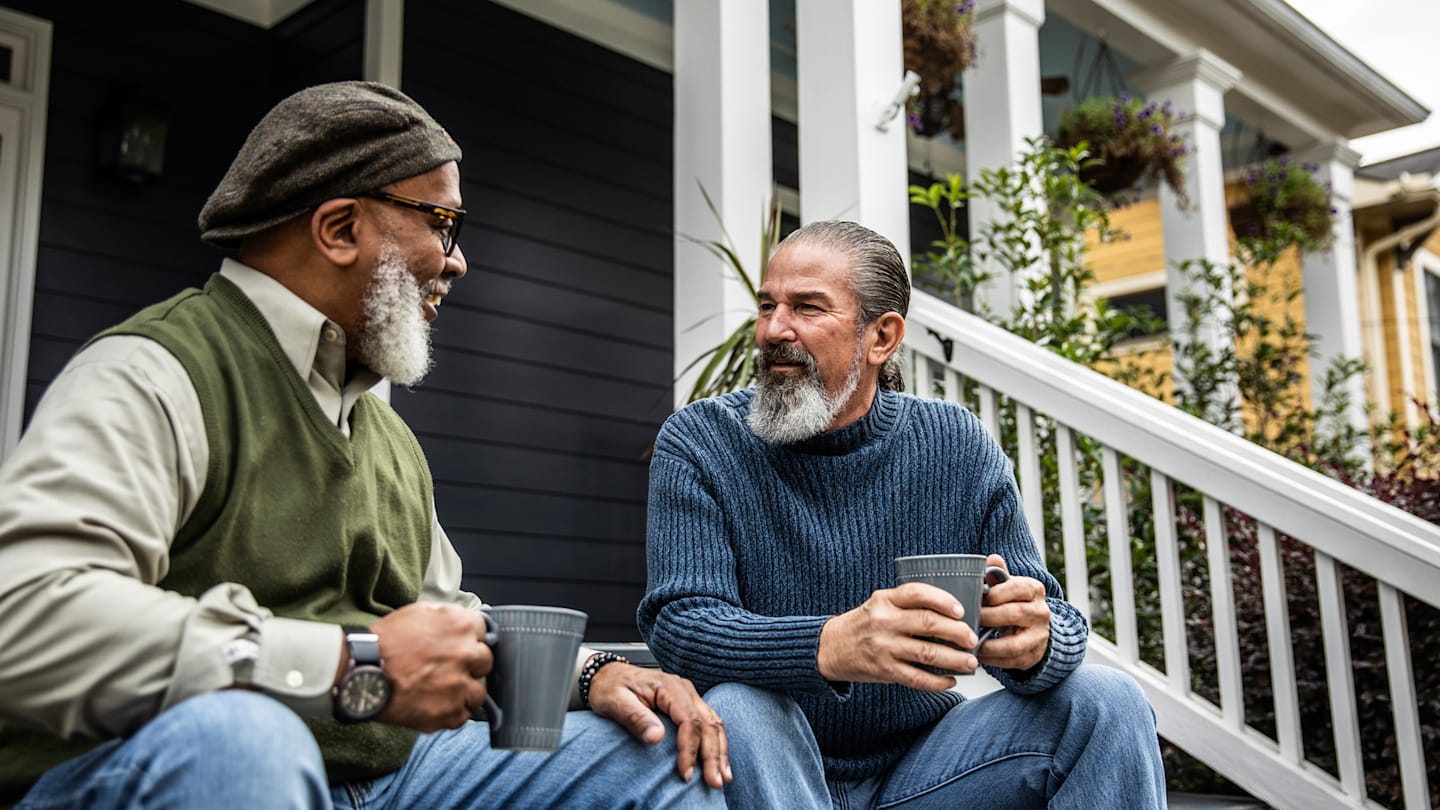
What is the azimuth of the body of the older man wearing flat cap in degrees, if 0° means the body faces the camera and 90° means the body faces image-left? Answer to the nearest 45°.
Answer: approximately 315°

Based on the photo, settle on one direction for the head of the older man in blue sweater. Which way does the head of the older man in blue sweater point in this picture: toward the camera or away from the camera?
toward the camera

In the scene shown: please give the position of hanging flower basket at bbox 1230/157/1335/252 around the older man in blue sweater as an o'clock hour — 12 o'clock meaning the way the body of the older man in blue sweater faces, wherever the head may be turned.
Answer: The hanging flower basket is roughly at 7 o'clock from the older man in blue sweater.

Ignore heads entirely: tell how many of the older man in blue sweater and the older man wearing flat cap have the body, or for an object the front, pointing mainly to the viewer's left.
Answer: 0

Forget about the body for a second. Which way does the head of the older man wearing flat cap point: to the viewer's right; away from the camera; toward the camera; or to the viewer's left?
to the viewer's right

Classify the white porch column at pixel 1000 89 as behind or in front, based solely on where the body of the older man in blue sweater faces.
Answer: behind

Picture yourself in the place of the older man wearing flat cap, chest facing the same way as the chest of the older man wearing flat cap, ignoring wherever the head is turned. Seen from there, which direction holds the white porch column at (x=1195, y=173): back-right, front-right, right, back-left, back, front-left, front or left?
left

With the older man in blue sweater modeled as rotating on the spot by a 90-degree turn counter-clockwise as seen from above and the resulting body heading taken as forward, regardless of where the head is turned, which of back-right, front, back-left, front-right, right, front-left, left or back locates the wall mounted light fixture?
back-left

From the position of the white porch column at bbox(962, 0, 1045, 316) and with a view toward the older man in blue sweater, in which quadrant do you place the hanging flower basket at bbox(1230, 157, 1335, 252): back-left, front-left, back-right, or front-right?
back-left

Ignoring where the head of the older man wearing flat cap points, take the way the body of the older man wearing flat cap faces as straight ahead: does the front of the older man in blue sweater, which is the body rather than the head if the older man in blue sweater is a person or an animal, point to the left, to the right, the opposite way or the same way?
to the right

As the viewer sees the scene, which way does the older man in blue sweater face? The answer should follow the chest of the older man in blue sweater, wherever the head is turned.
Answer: toward the camera

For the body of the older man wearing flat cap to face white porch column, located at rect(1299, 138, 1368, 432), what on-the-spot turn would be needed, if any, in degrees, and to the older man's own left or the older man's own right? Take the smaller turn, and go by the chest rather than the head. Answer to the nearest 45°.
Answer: approximately 90° to the older man's own left

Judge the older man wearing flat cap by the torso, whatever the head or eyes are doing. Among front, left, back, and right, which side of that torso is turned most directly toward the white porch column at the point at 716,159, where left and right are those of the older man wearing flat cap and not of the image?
left

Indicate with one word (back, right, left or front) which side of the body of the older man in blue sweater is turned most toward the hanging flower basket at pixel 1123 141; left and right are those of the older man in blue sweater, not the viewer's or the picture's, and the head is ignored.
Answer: back

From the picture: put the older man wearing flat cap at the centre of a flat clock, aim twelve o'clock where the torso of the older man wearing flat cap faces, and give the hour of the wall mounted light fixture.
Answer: The wall mounted light fixture is roughly at 7 o'clock from the older man wearing flat cap.
